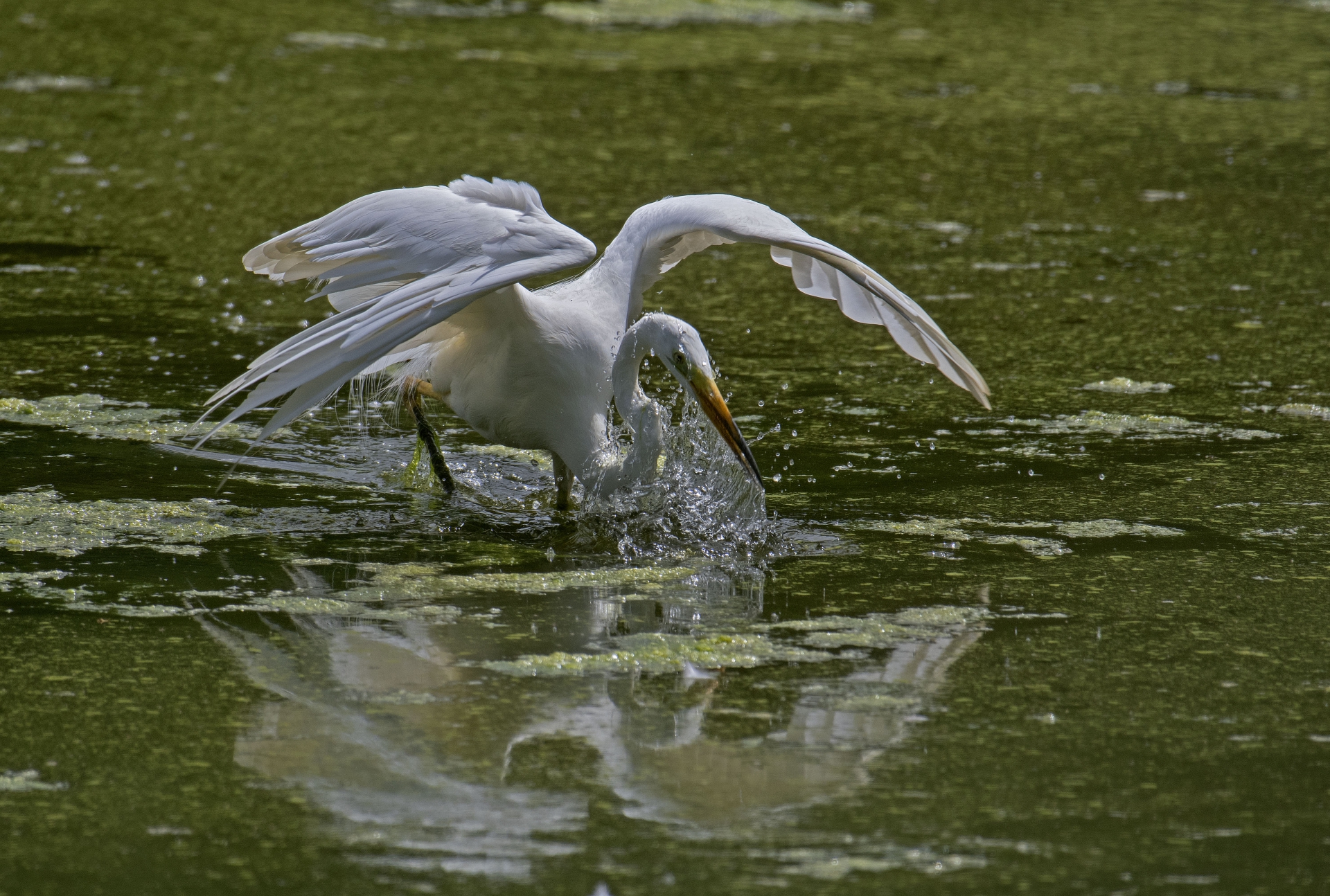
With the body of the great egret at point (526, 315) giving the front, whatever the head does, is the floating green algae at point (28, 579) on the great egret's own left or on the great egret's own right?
on the great egret's own right

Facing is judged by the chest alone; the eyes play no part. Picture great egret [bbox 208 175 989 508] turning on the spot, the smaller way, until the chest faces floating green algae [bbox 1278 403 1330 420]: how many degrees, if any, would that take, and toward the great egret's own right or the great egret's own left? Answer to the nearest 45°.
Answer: approximately 45° to the great egret's own left

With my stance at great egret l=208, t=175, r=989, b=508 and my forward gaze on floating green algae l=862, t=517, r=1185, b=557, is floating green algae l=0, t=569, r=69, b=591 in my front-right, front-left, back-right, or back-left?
back-right

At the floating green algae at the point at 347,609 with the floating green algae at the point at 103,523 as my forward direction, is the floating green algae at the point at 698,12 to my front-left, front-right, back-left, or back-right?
front-right

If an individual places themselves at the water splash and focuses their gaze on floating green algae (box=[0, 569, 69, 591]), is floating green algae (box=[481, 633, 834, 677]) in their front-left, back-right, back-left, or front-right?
front-left

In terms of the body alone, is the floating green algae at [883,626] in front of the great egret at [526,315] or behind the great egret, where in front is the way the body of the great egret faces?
in front

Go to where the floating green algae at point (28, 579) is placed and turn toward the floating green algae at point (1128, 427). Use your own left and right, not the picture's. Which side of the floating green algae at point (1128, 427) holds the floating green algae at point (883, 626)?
right

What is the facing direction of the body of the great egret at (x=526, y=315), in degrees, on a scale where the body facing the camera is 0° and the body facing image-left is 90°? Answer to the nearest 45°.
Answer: approximately 315°

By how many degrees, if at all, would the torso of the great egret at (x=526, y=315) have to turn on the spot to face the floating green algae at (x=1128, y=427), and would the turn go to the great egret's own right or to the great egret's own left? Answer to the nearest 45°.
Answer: approximately 45° to the great egret's own left
